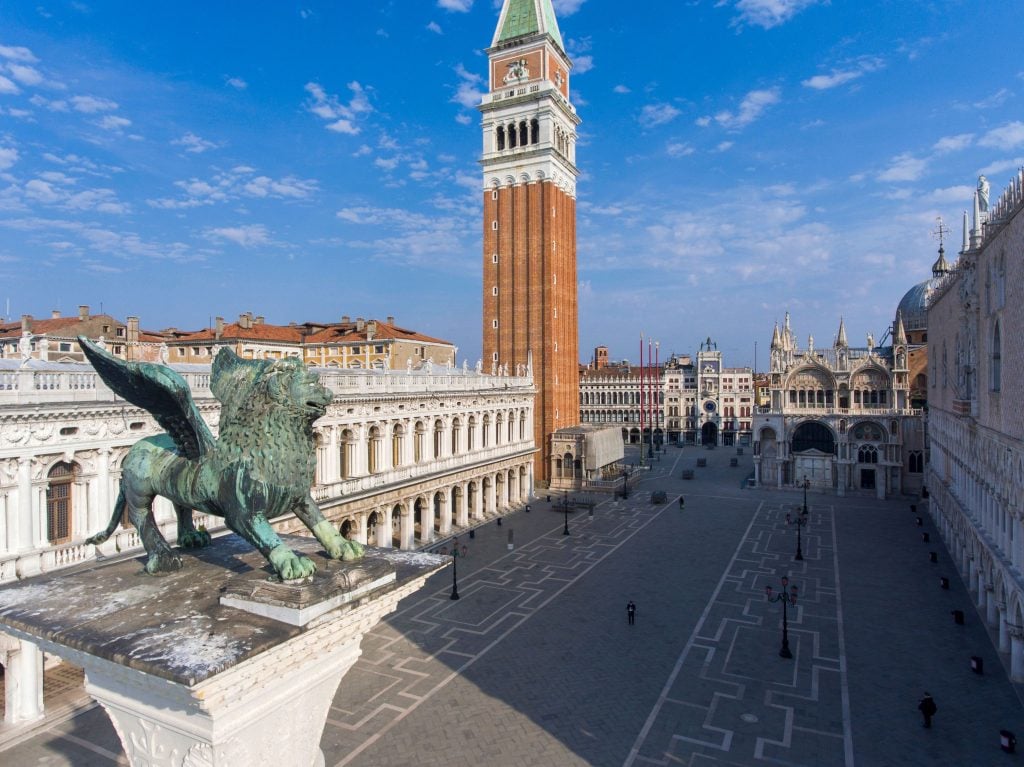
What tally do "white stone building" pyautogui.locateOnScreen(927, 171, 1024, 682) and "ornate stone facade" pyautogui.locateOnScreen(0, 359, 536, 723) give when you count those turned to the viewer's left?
1

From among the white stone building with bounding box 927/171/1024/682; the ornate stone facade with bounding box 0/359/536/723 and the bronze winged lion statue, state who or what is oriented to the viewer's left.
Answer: the white stone building

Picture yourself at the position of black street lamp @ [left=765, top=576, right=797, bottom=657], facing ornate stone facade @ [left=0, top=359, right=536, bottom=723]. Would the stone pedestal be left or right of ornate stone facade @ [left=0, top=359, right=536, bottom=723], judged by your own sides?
left

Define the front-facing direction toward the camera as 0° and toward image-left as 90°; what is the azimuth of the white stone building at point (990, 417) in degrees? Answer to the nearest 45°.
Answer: approximately 90°

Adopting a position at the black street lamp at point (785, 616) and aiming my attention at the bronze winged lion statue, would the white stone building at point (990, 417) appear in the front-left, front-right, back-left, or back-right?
back-left

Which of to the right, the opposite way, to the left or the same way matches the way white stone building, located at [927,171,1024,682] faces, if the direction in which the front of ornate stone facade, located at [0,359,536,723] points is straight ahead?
the opposite way

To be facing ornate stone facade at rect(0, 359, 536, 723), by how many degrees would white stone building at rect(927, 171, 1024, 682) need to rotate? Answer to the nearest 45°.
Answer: approximately 45° to its left

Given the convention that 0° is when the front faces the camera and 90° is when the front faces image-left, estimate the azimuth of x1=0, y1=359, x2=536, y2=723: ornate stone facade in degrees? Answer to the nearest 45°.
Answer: approximately 315°

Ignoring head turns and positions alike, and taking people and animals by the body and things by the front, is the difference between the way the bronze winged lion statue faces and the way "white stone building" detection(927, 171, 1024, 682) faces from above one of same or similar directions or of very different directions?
very different directions

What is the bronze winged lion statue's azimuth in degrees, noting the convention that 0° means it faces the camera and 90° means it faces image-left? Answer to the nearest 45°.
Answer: approximately 315°
